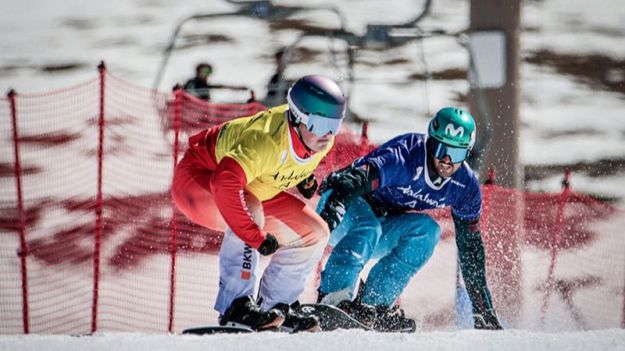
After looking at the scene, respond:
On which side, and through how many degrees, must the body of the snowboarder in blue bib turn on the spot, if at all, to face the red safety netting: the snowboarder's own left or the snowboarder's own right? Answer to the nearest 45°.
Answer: approximately 180°

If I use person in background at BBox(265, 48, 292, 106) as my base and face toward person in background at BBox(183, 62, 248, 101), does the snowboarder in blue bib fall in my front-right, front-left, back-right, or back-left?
back-left

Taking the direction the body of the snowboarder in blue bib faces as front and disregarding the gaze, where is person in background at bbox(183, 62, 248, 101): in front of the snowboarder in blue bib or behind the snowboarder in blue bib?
behind
